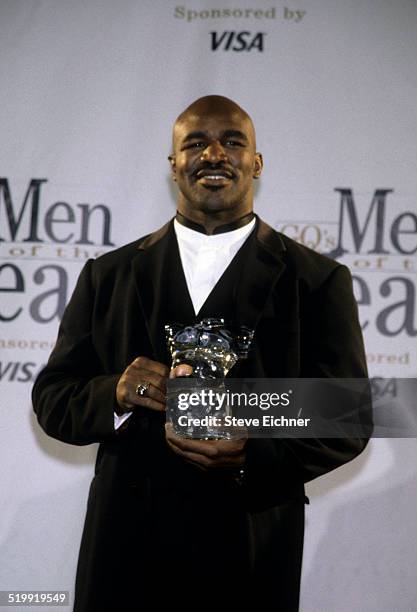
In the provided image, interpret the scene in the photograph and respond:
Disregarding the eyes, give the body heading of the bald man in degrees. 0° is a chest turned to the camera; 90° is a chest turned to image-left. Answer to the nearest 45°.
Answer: approximately 0°
